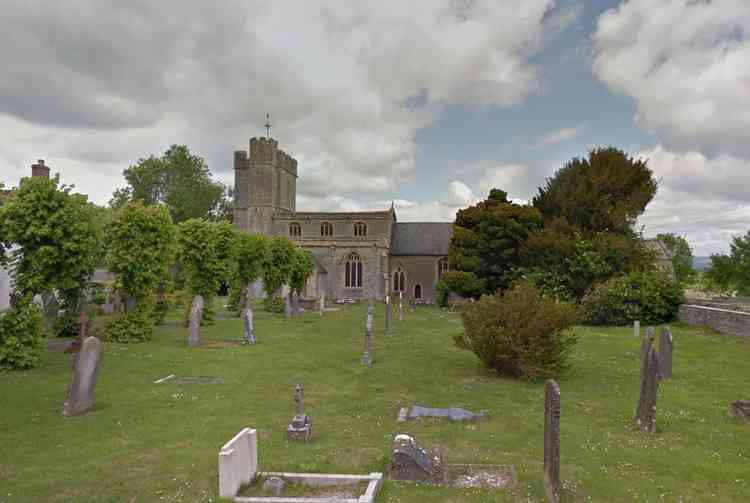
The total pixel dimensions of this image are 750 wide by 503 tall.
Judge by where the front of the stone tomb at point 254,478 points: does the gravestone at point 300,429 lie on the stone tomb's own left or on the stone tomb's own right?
on the stone tomb's own left

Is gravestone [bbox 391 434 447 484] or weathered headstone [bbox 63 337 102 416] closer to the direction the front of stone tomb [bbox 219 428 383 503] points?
the gravestone

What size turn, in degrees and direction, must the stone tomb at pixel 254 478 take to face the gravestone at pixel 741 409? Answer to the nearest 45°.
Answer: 0° — it already faces it

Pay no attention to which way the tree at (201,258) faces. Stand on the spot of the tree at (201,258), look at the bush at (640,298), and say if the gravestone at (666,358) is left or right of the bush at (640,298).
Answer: right

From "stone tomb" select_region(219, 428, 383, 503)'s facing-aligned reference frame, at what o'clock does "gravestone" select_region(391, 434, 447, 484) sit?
The gravestone is roughly at 12 o'clock from the stone tomb.

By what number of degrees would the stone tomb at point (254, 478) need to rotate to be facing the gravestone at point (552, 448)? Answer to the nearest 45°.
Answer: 0° — it already faces it

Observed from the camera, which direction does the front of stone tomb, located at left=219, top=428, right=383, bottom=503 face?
facing to the right of the viewer
